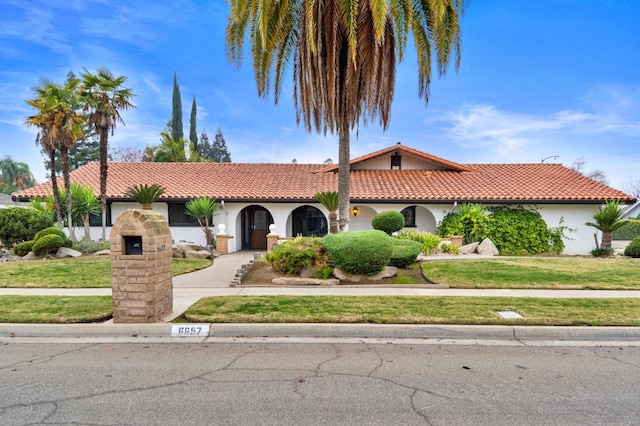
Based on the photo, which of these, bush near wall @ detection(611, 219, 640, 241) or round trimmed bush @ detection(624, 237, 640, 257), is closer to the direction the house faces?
the round trimmed bush

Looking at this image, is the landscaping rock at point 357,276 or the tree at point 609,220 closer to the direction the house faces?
the landscaping rock

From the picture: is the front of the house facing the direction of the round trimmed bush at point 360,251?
yes

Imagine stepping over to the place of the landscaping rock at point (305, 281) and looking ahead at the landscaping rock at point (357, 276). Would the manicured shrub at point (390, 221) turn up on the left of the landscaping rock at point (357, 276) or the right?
left

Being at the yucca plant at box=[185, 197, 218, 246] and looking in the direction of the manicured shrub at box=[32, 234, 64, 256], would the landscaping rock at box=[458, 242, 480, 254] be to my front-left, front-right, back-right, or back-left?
back-left

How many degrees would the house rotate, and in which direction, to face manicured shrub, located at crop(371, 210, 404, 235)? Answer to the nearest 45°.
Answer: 0° — it already faces it

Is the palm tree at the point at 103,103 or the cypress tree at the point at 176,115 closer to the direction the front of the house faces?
the palm tree

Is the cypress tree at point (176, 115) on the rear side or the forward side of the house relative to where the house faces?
on the rear side

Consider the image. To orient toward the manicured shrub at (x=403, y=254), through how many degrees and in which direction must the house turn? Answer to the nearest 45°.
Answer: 0° — it already faces it

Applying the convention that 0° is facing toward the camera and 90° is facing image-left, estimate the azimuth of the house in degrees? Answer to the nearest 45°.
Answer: approximately 0°
